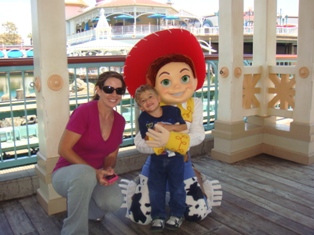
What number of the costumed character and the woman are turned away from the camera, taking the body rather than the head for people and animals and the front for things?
0

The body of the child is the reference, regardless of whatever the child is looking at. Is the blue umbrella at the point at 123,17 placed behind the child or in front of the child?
behind

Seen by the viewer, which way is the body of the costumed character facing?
toward the camera

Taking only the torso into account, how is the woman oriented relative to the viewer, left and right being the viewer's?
facing the viewer and to the right of the viewer

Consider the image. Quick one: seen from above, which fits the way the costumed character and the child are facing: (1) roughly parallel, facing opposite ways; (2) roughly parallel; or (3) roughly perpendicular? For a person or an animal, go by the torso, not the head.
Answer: roughly parallel

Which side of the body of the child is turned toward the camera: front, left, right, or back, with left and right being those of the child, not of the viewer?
front

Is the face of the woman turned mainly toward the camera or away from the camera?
toward the camera

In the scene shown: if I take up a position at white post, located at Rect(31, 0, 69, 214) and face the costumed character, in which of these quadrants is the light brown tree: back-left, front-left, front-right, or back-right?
back-left

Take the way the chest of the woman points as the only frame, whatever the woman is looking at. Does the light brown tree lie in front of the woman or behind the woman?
behind

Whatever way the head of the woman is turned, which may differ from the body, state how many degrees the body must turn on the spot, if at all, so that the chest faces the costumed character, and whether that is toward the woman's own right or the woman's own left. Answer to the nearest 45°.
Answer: approximately 45° to the woman's own left

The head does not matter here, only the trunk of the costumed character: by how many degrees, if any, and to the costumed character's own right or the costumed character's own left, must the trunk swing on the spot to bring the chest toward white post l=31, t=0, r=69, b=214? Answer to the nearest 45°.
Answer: approximately 90° to the costumed character's own right

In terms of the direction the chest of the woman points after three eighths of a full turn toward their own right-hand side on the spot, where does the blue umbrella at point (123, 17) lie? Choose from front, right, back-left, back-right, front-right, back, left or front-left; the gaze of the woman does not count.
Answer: right

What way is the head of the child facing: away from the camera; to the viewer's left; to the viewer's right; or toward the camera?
toward the camera

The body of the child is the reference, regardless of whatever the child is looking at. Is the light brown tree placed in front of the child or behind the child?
behind
